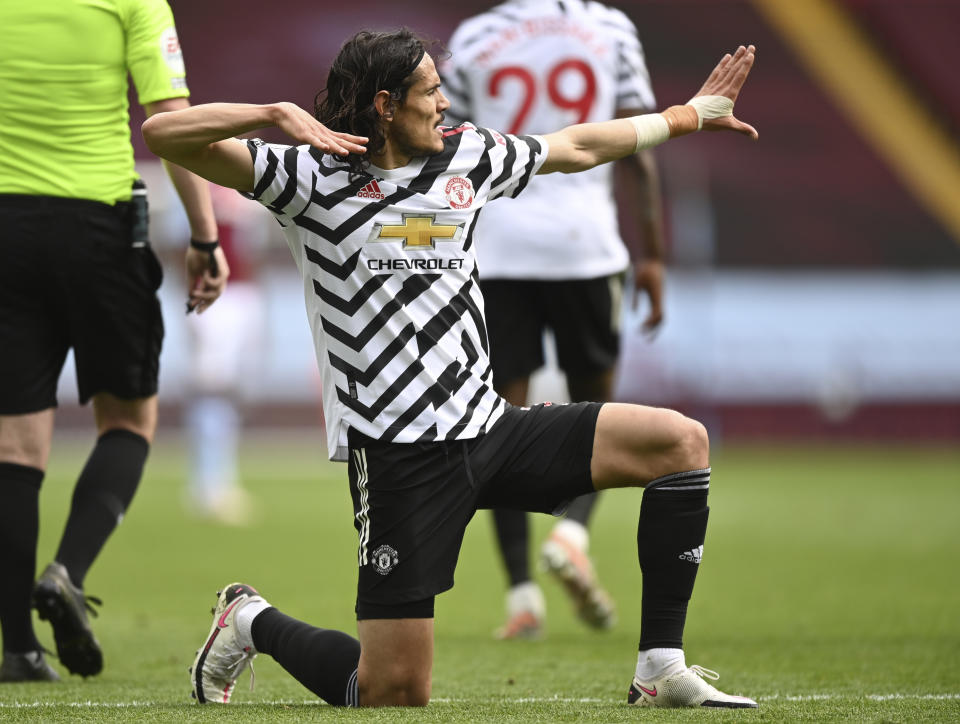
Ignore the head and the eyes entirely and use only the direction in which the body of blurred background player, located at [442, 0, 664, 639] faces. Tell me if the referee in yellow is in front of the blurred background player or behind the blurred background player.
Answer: behind

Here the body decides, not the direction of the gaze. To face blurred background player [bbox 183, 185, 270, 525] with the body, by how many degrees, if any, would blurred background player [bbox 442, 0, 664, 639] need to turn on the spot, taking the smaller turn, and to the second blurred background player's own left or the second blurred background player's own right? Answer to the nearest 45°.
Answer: approximately 45° to the second blurred background player's own left

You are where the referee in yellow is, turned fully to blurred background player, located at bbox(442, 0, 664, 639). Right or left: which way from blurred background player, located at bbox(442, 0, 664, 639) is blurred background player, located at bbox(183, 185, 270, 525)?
left

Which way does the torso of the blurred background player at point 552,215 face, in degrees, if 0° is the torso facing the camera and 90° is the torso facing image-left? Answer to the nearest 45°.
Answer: approximately 180°

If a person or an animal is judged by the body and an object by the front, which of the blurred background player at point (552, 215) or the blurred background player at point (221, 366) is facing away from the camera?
the blurred background player at point (552, 215)
